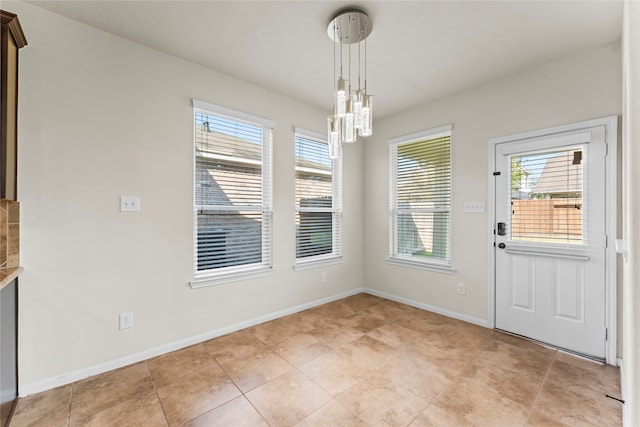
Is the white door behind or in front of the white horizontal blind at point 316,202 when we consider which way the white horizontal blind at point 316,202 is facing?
in front

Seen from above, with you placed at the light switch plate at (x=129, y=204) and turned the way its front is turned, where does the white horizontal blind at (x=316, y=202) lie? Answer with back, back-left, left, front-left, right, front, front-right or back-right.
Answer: left

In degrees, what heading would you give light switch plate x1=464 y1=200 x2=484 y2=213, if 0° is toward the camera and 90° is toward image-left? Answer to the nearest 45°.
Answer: approximately 0°

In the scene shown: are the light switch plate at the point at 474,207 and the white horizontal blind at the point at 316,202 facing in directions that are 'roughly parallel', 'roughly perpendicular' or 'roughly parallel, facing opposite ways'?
roughly perpendicular

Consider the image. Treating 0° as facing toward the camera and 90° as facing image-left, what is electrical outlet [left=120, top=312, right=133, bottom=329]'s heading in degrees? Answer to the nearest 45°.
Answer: approximately 0°

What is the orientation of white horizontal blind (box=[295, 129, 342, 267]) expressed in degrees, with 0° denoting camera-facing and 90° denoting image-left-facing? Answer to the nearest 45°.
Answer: approximately 315°
